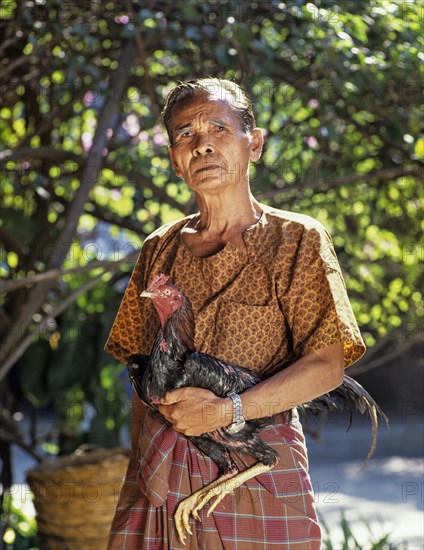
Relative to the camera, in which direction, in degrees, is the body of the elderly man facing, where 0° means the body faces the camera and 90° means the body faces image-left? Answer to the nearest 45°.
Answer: approximately 45°

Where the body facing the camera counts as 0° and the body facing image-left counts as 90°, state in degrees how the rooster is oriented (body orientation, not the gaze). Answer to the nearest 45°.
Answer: approximately 45°
